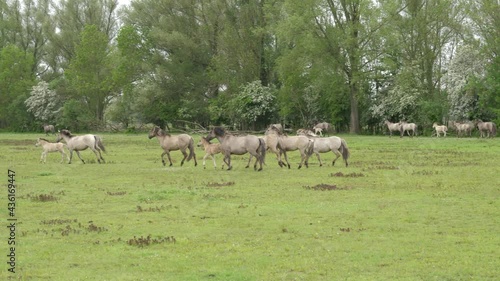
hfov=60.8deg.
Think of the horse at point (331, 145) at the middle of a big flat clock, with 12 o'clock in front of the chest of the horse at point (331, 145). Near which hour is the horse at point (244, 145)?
the horse at point (244, 145) is roughly at 11 o'clock from the horse at point (331, 145).

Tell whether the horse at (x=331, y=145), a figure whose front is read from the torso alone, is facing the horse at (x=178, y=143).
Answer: yes

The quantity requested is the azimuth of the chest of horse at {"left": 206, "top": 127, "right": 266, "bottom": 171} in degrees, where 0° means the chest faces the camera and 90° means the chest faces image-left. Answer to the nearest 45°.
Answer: approximately 90°

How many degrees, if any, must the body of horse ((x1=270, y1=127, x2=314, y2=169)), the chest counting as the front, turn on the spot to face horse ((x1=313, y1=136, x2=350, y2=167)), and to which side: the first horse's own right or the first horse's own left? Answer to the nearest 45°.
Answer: approximately 180°

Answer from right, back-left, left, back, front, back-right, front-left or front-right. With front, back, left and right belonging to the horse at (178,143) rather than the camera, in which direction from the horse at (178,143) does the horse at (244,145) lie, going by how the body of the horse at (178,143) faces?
back-left

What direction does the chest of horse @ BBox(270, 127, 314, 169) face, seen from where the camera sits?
to the viewer's left

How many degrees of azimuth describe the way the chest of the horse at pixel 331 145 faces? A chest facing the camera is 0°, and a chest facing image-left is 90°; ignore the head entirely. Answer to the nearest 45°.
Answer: approximately 90°

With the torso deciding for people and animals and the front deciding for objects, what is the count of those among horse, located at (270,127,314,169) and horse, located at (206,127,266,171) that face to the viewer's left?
2

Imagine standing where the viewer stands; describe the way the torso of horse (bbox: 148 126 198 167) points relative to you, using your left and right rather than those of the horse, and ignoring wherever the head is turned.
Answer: facing to the left of the viewer
